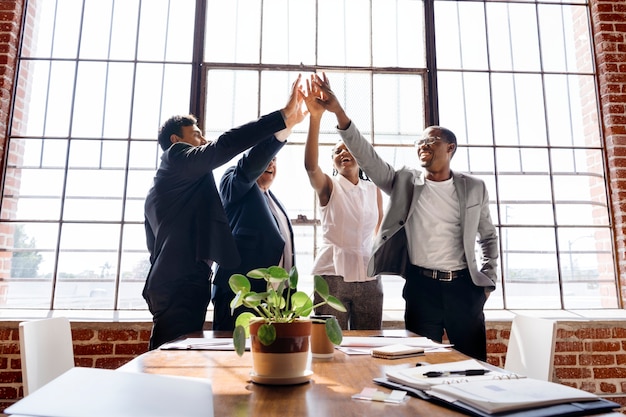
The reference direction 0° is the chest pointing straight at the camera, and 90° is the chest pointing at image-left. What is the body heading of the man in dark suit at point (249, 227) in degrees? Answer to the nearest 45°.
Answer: approximately 315°

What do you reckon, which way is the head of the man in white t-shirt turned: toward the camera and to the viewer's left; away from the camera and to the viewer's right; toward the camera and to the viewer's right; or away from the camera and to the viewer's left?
toward the camera and to the viewer's left

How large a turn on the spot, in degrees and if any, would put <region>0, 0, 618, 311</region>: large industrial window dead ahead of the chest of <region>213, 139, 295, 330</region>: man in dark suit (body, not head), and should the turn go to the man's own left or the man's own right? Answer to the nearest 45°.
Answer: approximately 135° to the man's own left

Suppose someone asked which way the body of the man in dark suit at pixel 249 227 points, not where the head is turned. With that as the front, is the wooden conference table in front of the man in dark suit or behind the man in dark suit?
in front

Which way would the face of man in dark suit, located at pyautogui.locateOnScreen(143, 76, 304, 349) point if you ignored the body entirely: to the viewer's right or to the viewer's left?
to the viewer's right

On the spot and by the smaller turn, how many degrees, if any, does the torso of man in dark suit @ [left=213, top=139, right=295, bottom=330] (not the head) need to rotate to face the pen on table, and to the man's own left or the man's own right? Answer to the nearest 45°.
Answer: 0° — they already face it

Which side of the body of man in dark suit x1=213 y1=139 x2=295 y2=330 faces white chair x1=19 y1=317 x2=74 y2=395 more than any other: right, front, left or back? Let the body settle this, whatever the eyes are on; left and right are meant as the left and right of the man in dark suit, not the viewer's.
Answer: right

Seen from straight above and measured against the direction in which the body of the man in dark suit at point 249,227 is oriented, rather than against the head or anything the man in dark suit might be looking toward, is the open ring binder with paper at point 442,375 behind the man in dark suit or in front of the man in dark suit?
in front

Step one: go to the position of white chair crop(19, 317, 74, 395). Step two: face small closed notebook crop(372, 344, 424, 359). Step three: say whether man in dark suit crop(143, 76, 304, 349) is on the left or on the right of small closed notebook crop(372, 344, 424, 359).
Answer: left
